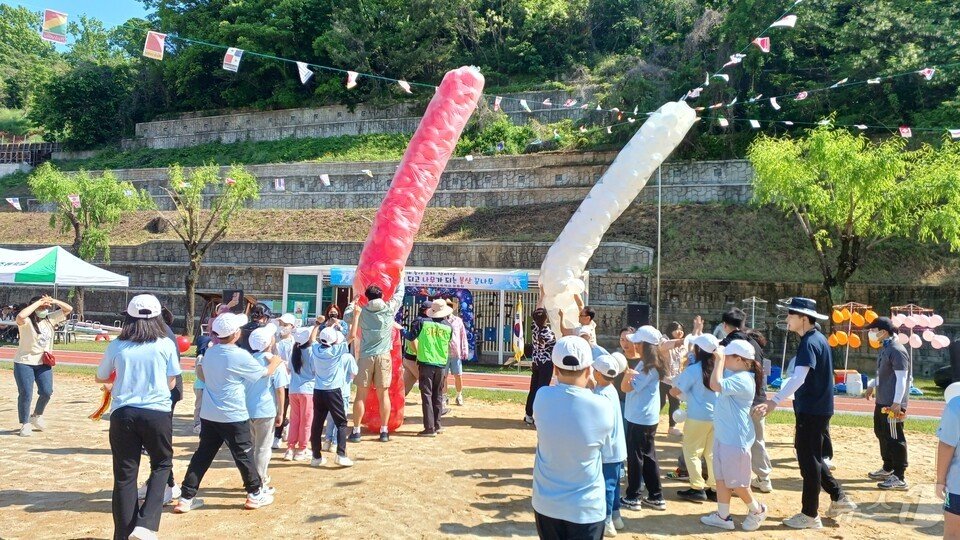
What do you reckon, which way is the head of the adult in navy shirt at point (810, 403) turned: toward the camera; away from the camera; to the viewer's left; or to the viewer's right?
to the viewer's left

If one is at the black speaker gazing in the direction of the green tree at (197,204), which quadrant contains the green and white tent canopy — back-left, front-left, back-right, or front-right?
front-left

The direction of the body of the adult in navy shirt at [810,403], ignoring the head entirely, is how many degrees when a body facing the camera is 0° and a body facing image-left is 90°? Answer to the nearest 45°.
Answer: approximately 90°

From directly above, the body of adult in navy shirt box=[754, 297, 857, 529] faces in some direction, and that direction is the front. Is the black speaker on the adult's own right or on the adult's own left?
on the adult's own right

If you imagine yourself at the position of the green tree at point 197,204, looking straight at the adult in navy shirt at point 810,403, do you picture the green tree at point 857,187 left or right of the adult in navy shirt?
left

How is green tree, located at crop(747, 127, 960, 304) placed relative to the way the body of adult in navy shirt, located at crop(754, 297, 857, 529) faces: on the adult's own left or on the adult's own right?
on the adult's own right
